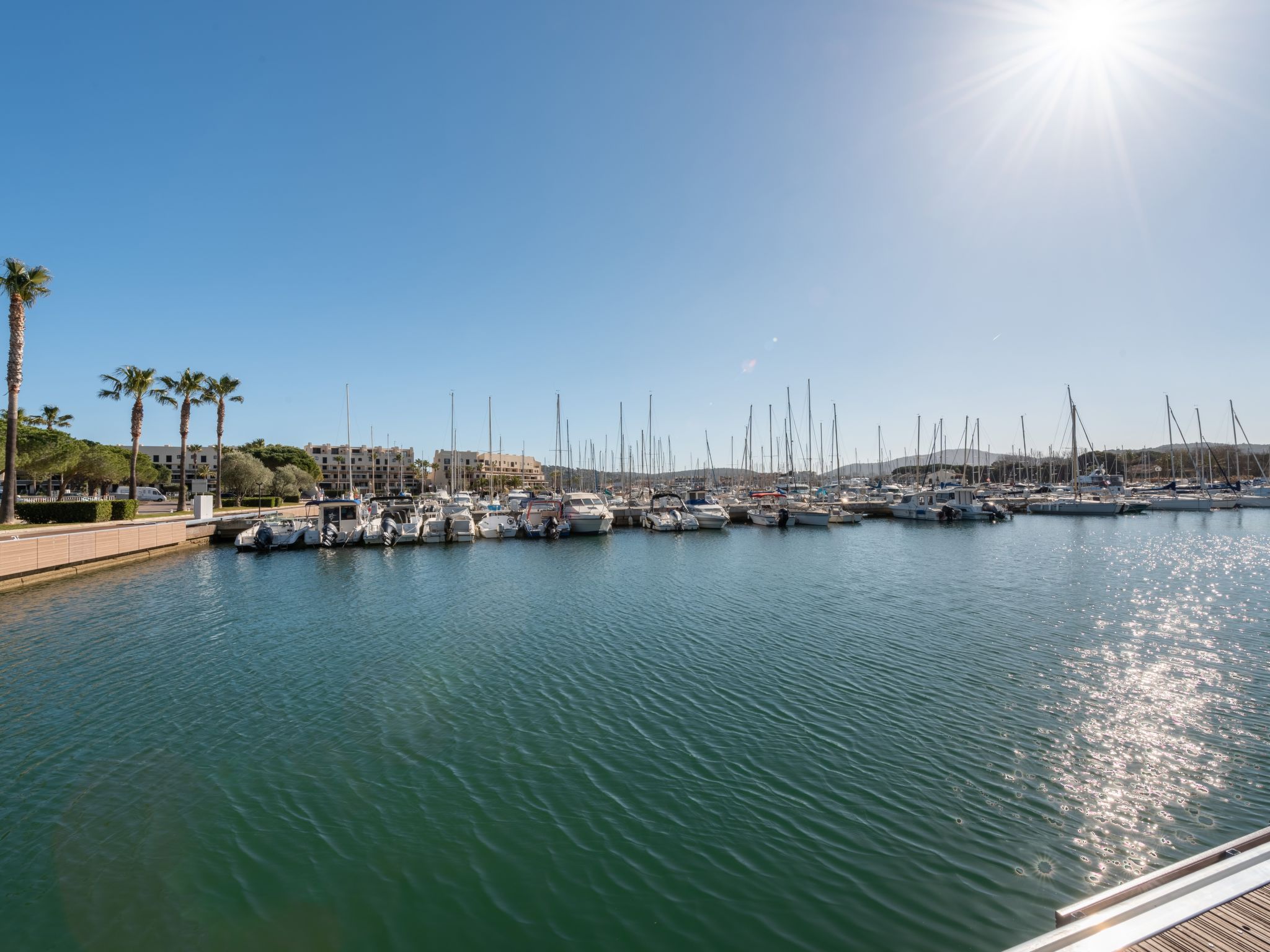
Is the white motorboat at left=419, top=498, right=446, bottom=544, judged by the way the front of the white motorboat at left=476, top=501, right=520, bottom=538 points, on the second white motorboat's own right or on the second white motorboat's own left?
on the second white motorboat's own left

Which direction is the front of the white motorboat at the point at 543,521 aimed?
away from the camera

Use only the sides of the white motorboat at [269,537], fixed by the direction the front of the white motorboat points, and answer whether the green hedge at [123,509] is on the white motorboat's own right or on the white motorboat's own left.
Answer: on the white motorboat's own left

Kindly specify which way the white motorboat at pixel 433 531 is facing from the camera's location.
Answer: facing away from the viewer

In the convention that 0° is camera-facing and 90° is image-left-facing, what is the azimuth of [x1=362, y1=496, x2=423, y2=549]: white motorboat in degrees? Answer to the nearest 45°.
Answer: approximately 180°

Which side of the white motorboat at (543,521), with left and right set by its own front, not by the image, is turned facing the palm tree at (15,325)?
left

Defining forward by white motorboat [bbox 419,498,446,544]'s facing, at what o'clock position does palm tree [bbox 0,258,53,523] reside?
The palm tree is roughly at 9 o'clock from the white motorboat.

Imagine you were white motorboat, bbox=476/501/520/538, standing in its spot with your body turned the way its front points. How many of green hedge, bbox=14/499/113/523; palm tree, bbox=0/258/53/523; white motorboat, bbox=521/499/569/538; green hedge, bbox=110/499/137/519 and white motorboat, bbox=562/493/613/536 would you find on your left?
3

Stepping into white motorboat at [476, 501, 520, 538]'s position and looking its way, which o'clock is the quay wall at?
The quay wall is roughly at 8 o'clock from the white motorboat.

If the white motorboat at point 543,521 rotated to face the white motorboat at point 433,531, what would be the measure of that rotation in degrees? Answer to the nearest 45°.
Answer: approximately 135° to its left

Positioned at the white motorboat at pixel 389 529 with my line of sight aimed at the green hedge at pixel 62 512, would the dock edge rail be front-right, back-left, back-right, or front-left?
back-left

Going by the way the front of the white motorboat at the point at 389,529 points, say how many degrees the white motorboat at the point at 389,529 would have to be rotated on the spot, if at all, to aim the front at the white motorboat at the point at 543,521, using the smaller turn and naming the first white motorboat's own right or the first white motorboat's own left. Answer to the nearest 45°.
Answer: approximately 90° to the first white motorboat's own right

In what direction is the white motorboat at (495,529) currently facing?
away from the camera

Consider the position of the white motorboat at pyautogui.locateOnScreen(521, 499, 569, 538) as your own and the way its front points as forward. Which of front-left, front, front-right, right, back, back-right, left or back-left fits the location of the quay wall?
back-left

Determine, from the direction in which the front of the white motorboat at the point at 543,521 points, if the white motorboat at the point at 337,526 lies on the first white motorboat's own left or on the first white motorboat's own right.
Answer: on the first white motorboat's own left

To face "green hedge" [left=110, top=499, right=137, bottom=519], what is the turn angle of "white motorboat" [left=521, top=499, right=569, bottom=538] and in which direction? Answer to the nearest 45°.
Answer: approximately 90° to its left
